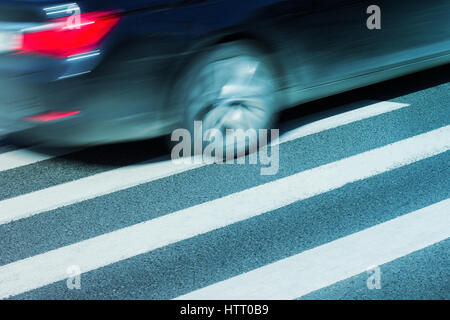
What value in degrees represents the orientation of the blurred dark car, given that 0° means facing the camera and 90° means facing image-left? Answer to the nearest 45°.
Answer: approximately 225°
